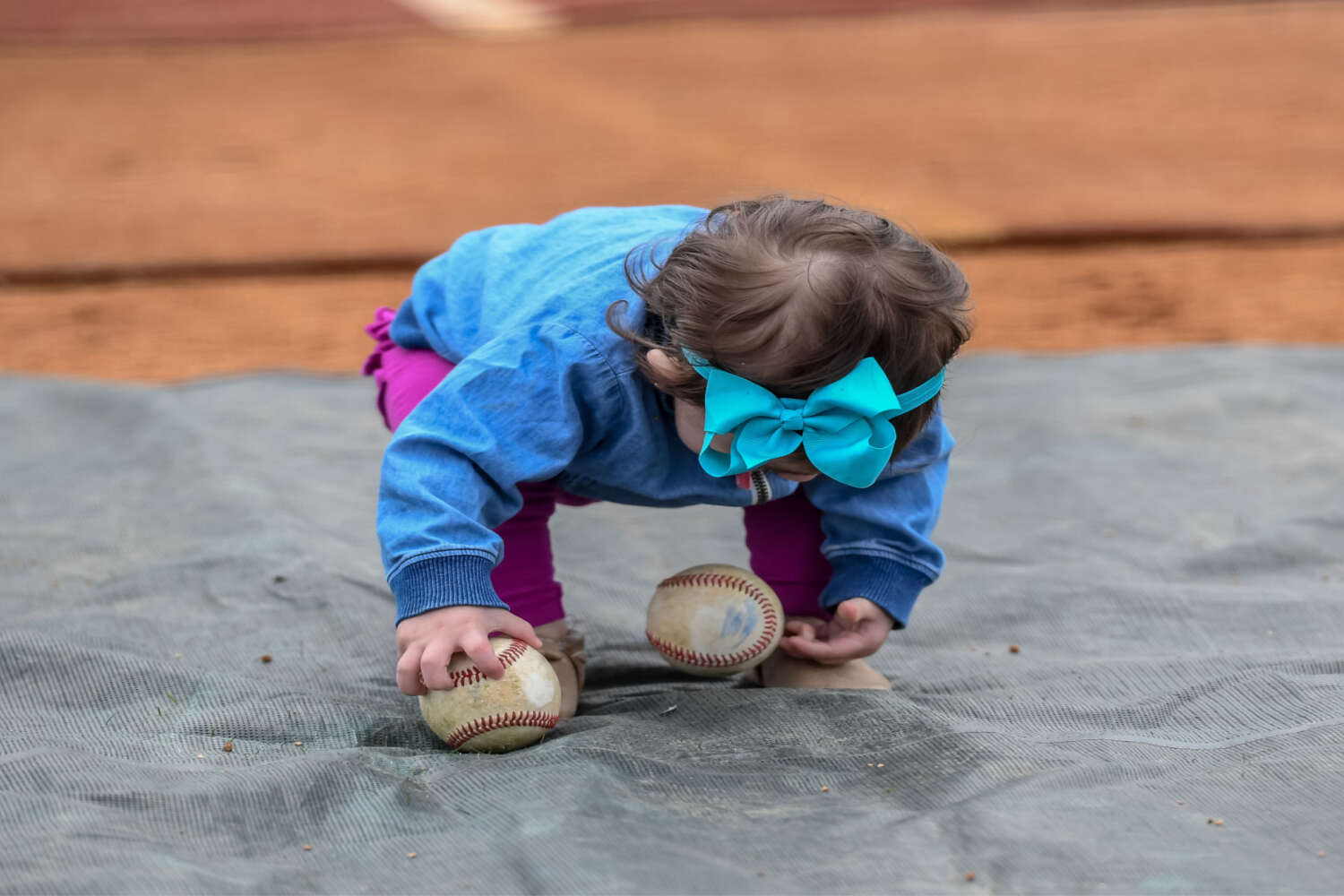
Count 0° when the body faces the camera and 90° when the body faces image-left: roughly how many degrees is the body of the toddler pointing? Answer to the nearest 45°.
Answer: approximately 315°
